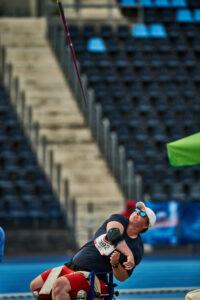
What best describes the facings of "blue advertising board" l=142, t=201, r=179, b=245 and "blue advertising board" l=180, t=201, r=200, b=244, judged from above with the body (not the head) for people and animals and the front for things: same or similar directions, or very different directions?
same or similar directions

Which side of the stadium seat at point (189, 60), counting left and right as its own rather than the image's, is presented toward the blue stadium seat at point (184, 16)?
back

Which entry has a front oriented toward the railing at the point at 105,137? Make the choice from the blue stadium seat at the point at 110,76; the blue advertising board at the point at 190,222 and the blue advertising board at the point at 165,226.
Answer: the blue stadium seat

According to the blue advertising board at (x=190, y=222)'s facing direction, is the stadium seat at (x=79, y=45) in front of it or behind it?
behind

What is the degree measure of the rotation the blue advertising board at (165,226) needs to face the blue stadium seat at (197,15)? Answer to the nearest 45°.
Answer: approximately 180°

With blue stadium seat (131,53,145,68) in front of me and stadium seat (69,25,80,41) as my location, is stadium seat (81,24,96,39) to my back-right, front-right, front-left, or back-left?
front-left

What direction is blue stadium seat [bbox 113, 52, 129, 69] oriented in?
toward the camera

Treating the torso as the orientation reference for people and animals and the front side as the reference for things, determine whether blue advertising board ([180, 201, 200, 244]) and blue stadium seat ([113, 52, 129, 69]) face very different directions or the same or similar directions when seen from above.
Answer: same or similar directions

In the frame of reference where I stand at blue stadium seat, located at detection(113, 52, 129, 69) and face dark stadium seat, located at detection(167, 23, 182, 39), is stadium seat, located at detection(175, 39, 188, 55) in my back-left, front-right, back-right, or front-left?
front-right

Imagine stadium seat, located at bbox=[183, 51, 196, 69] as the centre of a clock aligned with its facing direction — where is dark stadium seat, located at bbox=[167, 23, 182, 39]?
The dark stadium seat is roughly at 5 o'clock from the stadium seat.

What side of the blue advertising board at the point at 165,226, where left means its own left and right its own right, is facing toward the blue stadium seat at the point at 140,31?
back

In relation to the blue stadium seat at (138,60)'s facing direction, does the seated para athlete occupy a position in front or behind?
in front

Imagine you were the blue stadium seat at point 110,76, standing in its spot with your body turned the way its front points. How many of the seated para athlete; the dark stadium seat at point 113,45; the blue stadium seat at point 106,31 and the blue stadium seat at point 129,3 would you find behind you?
3

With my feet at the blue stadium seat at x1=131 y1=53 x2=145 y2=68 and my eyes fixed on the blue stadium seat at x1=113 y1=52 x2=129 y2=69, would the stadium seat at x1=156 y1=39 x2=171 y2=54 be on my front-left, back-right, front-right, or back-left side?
back-right

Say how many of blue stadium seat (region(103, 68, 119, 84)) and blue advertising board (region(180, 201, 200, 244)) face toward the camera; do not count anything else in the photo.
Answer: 2

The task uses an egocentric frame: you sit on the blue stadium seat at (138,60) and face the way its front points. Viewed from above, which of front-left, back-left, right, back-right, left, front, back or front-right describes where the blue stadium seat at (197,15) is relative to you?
back-left

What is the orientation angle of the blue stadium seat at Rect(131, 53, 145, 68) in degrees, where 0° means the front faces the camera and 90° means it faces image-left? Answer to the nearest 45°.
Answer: approximately 0°

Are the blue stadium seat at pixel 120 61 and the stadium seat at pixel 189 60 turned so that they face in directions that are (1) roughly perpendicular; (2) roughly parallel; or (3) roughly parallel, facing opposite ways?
roughly parallel

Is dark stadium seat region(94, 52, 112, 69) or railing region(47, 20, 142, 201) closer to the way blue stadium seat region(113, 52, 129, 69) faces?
the railing

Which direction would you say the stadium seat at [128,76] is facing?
toward the camera
